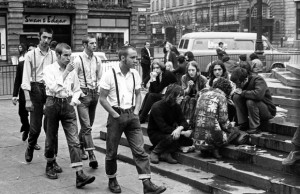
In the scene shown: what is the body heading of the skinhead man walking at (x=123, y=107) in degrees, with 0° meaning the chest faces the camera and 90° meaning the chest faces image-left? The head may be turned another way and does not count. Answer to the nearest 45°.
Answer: approximately 315°

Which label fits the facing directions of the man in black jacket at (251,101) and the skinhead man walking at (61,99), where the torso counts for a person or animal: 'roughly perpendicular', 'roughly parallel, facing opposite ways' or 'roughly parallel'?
roughly perpendicular

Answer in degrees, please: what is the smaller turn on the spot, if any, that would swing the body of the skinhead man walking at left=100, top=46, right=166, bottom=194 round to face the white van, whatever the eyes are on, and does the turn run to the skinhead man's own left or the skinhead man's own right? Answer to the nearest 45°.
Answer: approximately 135° to the skinhead man's own left

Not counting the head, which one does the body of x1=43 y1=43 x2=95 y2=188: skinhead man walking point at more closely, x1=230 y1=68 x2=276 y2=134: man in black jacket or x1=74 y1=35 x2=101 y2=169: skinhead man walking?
the man in black jacket

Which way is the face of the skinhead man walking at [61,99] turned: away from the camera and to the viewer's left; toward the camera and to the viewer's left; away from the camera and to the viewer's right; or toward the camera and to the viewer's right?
toward the camera and to the viewer's right

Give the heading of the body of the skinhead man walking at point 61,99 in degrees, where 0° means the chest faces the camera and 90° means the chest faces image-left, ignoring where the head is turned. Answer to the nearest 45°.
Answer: approximately 315°
